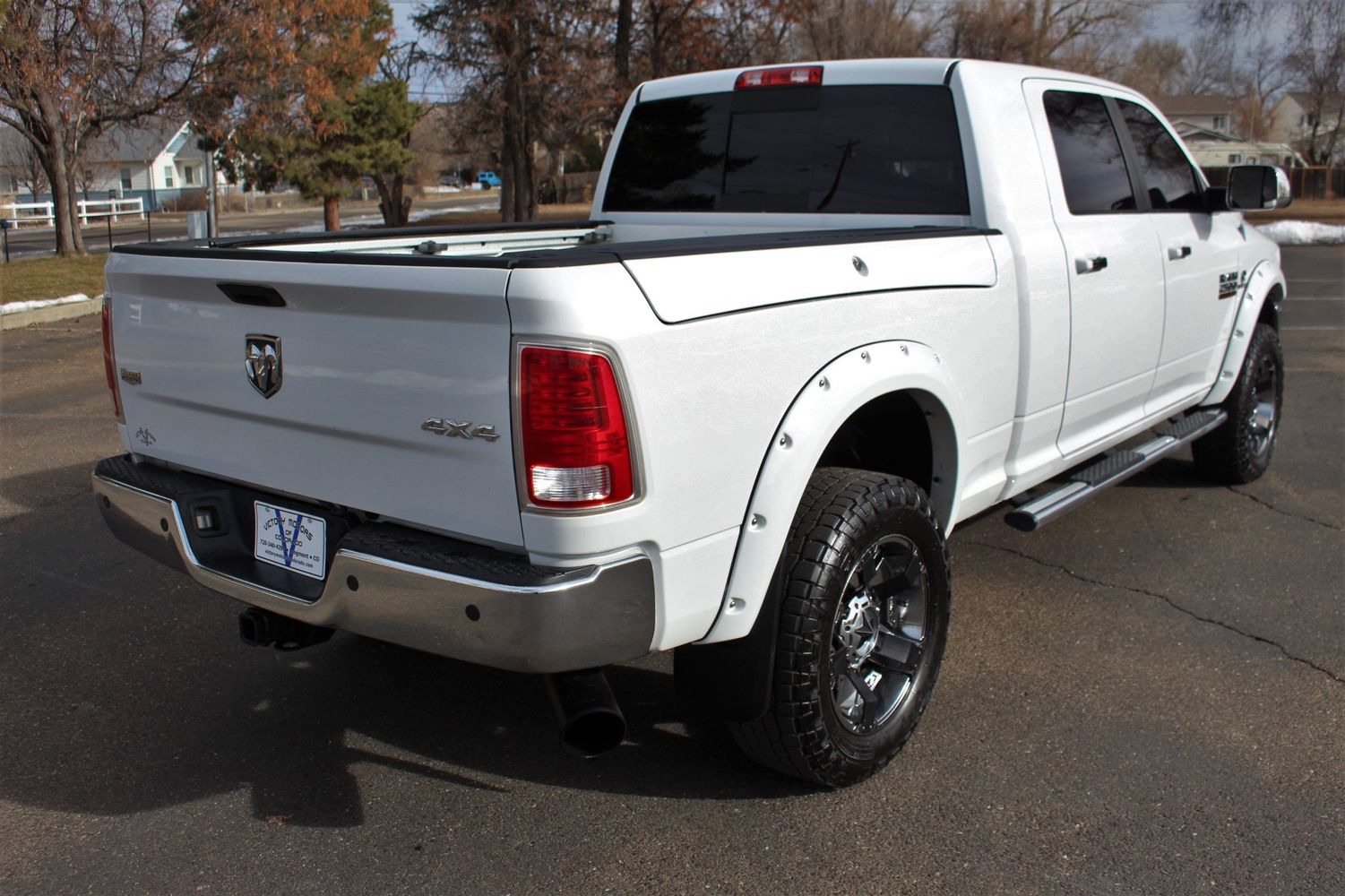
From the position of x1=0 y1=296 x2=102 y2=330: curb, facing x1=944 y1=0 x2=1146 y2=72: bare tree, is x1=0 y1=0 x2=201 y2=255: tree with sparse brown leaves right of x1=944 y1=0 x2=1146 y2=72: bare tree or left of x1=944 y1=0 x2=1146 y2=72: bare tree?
left

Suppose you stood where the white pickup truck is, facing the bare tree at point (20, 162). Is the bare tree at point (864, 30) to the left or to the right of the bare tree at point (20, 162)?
right

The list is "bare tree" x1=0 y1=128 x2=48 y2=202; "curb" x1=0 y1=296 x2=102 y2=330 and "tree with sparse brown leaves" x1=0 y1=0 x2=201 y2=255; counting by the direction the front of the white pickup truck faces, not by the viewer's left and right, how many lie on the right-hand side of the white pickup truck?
0

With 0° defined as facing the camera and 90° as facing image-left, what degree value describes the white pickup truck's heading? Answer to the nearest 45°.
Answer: approximately 225°

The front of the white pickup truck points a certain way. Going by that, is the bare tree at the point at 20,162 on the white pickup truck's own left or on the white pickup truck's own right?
on the white pickup truck's own left

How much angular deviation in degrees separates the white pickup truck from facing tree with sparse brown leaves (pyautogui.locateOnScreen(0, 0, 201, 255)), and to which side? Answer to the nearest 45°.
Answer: approximately 90° to its left

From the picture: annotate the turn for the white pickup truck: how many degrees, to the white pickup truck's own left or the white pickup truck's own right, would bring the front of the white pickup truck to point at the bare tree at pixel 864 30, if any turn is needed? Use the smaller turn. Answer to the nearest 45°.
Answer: approximately 45° to the white pickup truck's own left

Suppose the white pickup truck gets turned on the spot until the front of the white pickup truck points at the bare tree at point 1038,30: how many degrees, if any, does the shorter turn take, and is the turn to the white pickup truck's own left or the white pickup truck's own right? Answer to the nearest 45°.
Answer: approximately 45° to the white pickup truck's own left

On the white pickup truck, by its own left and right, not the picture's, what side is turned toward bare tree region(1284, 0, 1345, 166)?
front

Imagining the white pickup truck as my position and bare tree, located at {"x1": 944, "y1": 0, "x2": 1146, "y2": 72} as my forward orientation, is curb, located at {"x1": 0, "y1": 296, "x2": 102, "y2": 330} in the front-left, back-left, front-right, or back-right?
front-left

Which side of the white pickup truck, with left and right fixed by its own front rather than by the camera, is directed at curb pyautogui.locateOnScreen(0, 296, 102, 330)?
left
